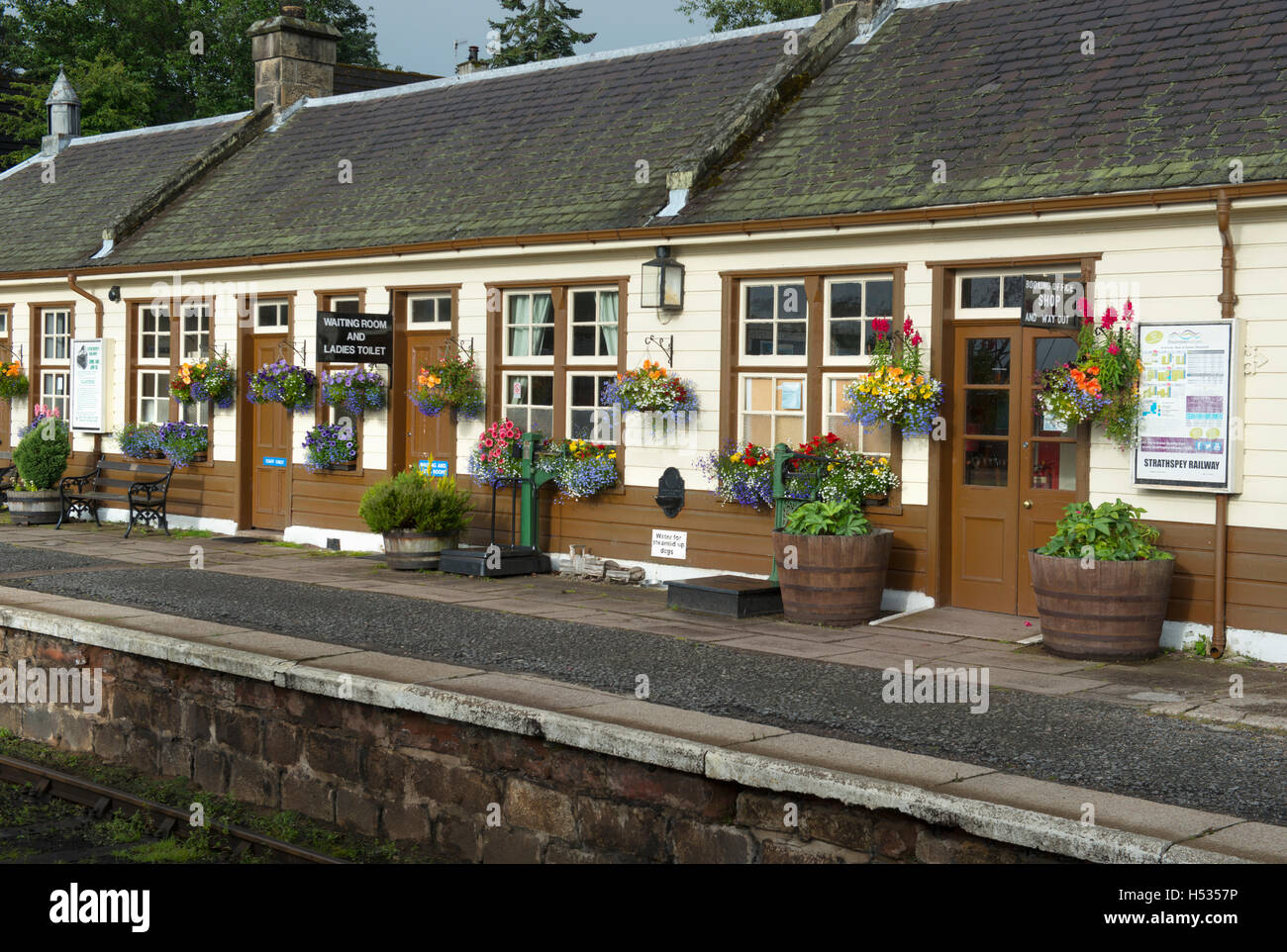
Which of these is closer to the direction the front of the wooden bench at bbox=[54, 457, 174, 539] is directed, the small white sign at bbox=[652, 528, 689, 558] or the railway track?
the railway track

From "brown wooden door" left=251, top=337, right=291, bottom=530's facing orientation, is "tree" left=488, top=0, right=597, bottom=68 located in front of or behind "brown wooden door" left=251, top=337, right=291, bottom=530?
behind

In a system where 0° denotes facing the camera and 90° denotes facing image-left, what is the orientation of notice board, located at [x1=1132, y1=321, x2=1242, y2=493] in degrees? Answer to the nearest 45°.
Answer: approximately 45°

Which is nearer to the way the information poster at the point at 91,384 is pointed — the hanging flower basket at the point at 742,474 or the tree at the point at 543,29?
the hanging flower basket

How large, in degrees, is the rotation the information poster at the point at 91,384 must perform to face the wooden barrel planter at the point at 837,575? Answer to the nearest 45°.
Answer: approximately 45° to its left

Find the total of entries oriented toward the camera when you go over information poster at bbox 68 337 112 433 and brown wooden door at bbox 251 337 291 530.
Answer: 2

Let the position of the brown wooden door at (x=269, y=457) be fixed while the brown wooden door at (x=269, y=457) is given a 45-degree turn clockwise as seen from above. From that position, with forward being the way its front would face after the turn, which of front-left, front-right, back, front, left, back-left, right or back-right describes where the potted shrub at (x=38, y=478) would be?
right

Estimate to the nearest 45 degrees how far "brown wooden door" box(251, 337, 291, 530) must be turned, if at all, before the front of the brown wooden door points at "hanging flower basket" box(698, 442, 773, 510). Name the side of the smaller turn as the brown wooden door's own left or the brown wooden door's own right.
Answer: approximately 45° to the brown wooden door's own left

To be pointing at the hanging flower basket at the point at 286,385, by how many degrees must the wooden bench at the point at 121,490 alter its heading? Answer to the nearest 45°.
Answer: approximately 90° to its left

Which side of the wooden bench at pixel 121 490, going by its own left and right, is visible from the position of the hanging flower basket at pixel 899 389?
left

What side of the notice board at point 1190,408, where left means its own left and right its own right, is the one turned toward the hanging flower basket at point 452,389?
right

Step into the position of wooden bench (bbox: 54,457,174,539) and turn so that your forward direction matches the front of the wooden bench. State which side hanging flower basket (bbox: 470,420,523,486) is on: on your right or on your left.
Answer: on your left
